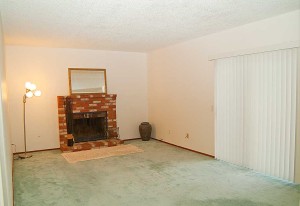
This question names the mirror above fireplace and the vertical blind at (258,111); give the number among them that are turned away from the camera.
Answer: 0

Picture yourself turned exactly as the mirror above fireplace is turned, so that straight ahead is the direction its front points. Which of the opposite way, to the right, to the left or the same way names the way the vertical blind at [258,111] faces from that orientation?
to the right

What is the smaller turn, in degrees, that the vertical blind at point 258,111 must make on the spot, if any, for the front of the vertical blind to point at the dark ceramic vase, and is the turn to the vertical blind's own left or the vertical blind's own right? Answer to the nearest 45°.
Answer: approximately 90° to the vertical blind's own right

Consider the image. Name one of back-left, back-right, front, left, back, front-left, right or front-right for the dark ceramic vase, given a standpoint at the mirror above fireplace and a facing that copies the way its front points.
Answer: left

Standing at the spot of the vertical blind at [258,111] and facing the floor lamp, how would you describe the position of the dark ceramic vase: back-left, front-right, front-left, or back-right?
front-right

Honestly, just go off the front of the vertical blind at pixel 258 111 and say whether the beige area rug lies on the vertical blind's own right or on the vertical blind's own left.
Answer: on the vertical blind's own right

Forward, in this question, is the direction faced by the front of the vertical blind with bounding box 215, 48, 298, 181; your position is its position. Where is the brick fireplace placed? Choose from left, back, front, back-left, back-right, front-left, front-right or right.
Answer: front-right

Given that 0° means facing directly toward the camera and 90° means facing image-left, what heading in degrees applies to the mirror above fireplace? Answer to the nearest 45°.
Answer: approximately 0°

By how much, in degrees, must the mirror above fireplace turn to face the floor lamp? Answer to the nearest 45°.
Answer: approximately 45° to its right

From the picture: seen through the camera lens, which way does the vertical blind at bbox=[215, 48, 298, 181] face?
facing the viewer and to the left of the viewer

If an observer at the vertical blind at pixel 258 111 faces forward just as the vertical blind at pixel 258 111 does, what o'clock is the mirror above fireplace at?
The mirror above fireplace is roughly at 2 o'clock from the vertical blind.

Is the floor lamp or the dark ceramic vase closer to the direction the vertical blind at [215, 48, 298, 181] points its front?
the floor lamp
